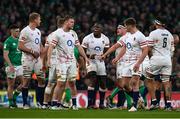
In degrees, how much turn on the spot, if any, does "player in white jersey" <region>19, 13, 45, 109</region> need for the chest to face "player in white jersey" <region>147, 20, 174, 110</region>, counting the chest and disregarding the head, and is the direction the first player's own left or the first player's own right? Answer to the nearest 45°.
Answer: approximately 45° to the first player's own left

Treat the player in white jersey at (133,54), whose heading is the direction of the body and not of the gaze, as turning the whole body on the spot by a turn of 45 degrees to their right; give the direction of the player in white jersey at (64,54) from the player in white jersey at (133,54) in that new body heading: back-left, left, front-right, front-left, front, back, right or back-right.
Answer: front

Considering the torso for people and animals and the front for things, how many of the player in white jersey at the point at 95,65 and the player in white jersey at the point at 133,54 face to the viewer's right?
0

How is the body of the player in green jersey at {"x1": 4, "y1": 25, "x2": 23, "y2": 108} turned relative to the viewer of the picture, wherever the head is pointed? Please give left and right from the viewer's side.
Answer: facing the viewer and to the right of the viewer

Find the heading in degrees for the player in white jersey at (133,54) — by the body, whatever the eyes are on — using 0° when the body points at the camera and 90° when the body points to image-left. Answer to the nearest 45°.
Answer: approximately 45°

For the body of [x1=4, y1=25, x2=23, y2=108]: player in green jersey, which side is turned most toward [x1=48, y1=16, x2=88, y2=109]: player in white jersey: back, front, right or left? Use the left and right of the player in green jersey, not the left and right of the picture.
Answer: front

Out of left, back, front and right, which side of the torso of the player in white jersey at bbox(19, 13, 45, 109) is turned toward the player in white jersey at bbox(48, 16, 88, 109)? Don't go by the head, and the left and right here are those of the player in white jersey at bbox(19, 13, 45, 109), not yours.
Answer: front

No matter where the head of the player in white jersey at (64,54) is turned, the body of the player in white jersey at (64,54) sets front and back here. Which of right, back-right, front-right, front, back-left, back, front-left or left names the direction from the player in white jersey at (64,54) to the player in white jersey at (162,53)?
front-left

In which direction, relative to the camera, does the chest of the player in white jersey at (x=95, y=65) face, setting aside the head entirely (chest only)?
toward the camera

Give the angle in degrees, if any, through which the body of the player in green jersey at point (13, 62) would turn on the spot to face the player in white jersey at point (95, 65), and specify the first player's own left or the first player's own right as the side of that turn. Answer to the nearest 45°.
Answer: approximately 45° to the first player's own left
